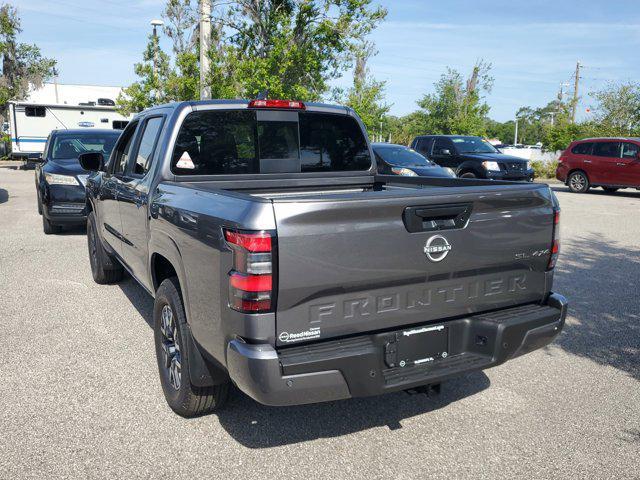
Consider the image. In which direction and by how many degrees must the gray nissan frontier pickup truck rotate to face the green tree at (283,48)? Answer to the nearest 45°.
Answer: approximately 45° to its right

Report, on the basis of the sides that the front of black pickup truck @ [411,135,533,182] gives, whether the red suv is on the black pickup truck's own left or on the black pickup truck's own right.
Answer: on the black pickup truck's own left

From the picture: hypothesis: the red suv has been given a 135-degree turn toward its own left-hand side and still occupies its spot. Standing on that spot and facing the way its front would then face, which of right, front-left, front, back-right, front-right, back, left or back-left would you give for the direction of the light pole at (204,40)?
left

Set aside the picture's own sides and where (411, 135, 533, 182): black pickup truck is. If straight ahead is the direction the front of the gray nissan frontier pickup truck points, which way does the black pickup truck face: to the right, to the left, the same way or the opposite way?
the opposite way

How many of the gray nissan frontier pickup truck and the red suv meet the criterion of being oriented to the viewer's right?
1

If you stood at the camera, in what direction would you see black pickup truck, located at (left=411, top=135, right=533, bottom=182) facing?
facing the viewer and to the right of the viewer

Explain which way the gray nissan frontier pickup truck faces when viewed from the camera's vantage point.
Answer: facing away from the viewer and to the left of the viewer

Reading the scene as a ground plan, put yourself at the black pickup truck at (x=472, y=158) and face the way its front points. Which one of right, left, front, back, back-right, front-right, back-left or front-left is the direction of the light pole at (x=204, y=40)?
right

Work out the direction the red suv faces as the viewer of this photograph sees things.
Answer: facing to the right of the viewer
